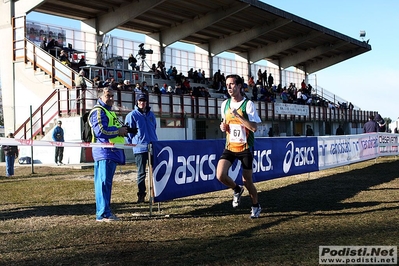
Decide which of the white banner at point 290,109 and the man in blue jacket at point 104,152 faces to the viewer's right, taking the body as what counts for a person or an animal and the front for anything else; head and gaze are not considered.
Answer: the man in blue jacket

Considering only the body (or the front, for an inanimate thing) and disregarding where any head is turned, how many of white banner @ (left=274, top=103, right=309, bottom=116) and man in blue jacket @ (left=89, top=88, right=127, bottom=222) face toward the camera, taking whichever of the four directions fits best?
1

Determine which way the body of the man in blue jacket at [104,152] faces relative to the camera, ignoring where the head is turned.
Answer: to the viewer's right

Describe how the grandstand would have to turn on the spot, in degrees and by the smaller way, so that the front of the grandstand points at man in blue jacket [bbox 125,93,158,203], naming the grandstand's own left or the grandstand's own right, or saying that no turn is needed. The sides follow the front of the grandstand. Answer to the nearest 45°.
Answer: approximately 45° to the grandstand's own right

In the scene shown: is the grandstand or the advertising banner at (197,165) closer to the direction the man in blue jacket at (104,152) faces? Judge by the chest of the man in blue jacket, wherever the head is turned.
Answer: the advertising banner

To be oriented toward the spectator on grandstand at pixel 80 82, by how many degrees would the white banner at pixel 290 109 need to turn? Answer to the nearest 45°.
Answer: approximately 45° to its right

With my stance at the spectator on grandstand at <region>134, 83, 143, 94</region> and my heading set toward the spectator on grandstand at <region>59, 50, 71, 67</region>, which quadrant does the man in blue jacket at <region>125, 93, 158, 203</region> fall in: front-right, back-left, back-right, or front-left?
back-left

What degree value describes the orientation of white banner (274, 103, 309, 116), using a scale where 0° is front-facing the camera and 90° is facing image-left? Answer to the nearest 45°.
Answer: approximately 0°

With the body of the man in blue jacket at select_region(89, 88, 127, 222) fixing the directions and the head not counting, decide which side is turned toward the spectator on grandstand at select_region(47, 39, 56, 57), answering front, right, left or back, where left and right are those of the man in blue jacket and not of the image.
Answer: left

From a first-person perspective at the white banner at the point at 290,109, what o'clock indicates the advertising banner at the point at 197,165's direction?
The advertising banner is roughly at 12 o'clock from the white banner.

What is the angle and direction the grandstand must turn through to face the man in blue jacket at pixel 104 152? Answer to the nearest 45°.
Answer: approximately 45° to its right

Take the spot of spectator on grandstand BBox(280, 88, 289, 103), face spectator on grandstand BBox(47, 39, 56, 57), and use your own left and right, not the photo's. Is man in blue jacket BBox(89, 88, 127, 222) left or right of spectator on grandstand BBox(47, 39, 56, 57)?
left
